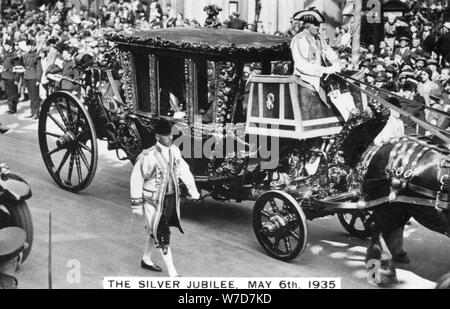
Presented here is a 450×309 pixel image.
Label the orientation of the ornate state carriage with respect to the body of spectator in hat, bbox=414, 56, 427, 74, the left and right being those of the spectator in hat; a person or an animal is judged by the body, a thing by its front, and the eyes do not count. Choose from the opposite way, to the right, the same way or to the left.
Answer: to the left

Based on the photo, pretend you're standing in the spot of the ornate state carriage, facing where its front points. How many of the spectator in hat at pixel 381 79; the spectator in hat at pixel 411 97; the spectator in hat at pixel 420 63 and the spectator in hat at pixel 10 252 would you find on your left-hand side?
3

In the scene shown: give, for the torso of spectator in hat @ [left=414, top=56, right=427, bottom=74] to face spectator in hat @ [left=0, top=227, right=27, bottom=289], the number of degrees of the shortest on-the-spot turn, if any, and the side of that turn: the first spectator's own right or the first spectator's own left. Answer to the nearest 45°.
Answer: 0° — they already face them

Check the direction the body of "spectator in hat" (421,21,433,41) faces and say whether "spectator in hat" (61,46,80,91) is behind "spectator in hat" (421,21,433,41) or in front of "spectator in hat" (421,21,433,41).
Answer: in front

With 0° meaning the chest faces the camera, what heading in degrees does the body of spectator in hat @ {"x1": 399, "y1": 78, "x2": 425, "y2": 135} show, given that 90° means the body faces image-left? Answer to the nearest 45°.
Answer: approximately 45°

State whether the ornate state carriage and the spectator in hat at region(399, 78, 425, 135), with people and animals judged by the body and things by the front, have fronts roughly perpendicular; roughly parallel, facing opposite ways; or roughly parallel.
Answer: roughly perpendicular

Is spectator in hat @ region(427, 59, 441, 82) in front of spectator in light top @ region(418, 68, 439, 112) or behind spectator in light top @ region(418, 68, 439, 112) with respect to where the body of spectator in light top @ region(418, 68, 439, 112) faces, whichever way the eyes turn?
behind

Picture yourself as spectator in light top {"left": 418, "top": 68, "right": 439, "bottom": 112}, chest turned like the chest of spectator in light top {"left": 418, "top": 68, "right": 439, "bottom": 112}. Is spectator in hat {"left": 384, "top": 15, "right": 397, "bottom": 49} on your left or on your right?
on your right

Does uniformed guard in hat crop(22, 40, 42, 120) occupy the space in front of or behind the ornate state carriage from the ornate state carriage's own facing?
behind

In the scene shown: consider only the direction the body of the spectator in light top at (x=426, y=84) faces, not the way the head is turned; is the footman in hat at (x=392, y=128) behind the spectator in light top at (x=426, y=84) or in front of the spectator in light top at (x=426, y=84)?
in front

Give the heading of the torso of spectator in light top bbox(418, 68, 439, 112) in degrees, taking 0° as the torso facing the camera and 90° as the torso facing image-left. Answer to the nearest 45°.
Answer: approximately 45°

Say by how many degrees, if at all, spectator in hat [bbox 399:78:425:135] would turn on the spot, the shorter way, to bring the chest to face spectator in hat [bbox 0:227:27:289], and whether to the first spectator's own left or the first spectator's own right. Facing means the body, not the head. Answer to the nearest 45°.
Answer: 0° — they already face them

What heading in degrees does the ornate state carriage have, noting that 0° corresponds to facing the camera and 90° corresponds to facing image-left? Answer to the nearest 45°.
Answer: approximately 315°
